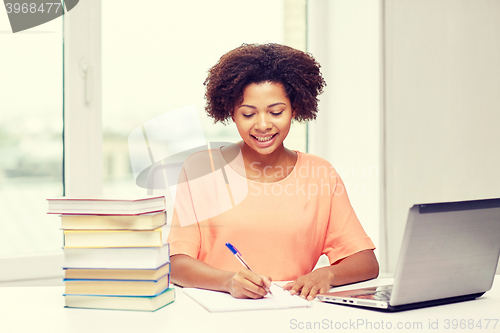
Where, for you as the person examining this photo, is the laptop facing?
facing away from the viewer and to the left of the viewer
